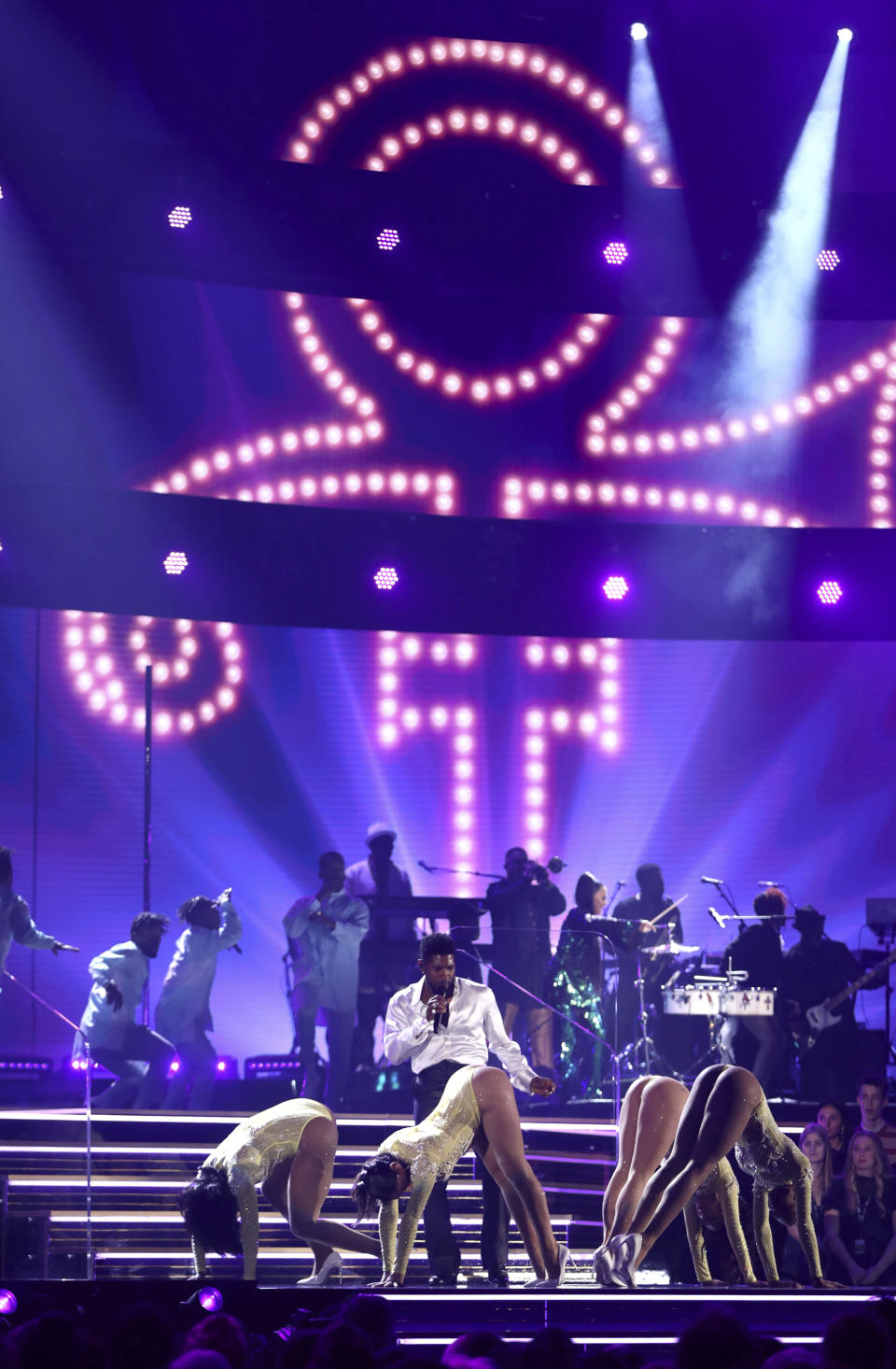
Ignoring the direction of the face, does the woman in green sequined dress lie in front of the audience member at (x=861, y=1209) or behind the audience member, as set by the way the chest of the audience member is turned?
behind

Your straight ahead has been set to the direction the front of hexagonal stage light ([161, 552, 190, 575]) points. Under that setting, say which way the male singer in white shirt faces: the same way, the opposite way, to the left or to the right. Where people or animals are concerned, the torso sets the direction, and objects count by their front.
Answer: the same way

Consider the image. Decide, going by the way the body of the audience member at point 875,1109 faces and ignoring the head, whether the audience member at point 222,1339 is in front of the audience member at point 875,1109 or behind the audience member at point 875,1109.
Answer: in front

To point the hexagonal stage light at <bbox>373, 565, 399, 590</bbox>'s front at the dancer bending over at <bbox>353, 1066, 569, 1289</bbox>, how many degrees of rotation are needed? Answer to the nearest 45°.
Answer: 0° — it already faces them

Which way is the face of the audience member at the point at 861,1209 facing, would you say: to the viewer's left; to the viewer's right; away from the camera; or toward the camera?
toward the camera

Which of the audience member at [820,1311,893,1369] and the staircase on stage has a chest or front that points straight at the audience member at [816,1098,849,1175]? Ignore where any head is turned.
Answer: the audience member at [820,1311,893,1369]

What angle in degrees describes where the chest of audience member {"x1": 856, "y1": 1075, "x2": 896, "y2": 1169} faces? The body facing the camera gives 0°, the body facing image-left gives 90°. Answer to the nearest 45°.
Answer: approximately 0°

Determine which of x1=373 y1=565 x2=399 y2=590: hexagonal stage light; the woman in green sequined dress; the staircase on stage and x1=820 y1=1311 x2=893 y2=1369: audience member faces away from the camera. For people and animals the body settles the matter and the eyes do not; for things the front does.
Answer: the audience member

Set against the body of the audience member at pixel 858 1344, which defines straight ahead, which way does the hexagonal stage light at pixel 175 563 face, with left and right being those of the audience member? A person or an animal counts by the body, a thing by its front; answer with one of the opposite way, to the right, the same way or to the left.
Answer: the opposite way

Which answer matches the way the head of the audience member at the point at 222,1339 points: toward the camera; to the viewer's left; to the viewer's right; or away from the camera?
away from the camera

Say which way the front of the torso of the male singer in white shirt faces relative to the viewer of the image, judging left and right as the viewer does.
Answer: facing the viewer

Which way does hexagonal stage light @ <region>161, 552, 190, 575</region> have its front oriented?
toward the camera

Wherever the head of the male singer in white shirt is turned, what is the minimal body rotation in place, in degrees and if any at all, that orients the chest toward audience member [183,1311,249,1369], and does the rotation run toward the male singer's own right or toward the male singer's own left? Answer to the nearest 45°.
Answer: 0° — they already face them

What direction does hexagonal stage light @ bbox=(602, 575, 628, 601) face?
toward the camera

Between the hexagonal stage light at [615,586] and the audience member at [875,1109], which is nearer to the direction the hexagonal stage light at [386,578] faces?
the audience member

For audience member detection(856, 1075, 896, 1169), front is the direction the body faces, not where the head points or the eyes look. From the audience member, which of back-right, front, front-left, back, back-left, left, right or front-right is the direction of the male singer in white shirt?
front-right

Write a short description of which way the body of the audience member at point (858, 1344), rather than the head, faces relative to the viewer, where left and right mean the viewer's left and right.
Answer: facing away from the viewer

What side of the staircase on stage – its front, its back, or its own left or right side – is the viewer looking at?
front

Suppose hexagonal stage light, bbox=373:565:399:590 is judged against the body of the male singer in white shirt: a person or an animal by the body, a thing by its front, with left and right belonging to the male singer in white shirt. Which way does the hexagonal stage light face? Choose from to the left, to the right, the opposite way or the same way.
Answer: the same way

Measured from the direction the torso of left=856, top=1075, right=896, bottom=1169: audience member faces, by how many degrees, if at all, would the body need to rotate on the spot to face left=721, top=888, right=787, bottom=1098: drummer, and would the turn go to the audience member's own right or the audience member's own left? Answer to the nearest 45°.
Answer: approximately 180°
